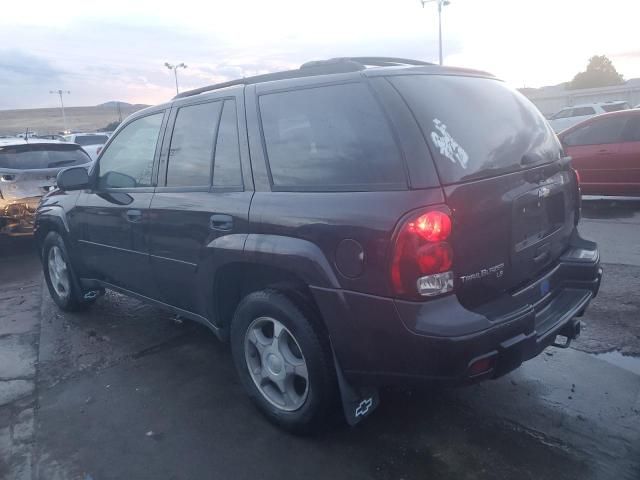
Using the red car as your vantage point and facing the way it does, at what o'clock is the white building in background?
The white building in background is roughly at 3 o'clock from the red car.

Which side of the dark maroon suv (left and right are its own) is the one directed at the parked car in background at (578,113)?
right

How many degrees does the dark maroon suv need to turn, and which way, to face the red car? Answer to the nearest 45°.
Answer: approximately 90° to its right

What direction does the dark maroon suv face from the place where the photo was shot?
facing away from the viewer and to the left of the viewer

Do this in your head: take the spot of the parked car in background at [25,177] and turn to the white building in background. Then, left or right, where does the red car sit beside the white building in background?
right

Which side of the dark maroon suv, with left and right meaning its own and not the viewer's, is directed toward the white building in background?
right

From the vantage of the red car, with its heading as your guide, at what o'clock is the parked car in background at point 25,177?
The parked car in background is roughly at 11 o'clock from the red car.

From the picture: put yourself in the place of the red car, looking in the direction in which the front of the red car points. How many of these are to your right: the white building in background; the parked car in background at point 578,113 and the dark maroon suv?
2

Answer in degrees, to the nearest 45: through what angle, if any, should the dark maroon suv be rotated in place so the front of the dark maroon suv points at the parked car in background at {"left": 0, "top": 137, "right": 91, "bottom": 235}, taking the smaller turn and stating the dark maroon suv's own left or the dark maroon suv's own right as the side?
0° — it already faces it
